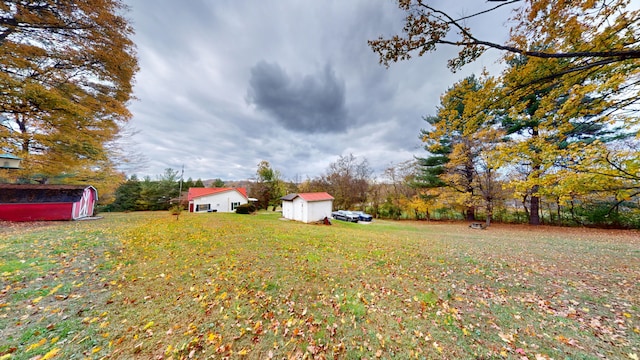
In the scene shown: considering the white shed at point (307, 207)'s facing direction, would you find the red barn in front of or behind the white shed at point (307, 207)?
in front

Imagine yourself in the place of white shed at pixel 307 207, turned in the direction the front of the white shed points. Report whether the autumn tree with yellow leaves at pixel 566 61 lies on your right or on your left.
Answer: on your left

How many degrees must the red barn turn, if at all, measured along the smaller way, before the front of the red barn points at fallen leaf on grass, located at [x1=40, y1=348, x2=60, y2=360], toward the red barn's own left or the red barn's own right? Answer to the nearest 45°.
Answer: approximately 45° to the red barn's own right

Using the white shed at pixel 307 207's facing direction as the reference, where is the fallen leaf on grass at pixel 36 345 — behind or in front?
in front

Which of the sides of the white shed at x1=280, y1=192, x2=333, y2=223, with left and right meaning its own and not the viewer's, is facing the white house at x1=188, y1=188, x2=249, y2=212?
right

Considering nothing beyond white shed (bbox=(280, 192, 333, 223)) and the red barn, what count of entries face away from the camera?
0

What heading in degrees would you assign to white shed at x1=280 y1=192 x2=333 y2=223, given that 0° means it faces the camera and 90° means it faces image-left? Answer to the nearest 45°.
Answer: approximately 45°

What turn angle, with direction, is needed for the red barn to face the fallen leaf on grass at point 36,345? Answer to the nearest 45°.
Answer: approximately 45° to its right
